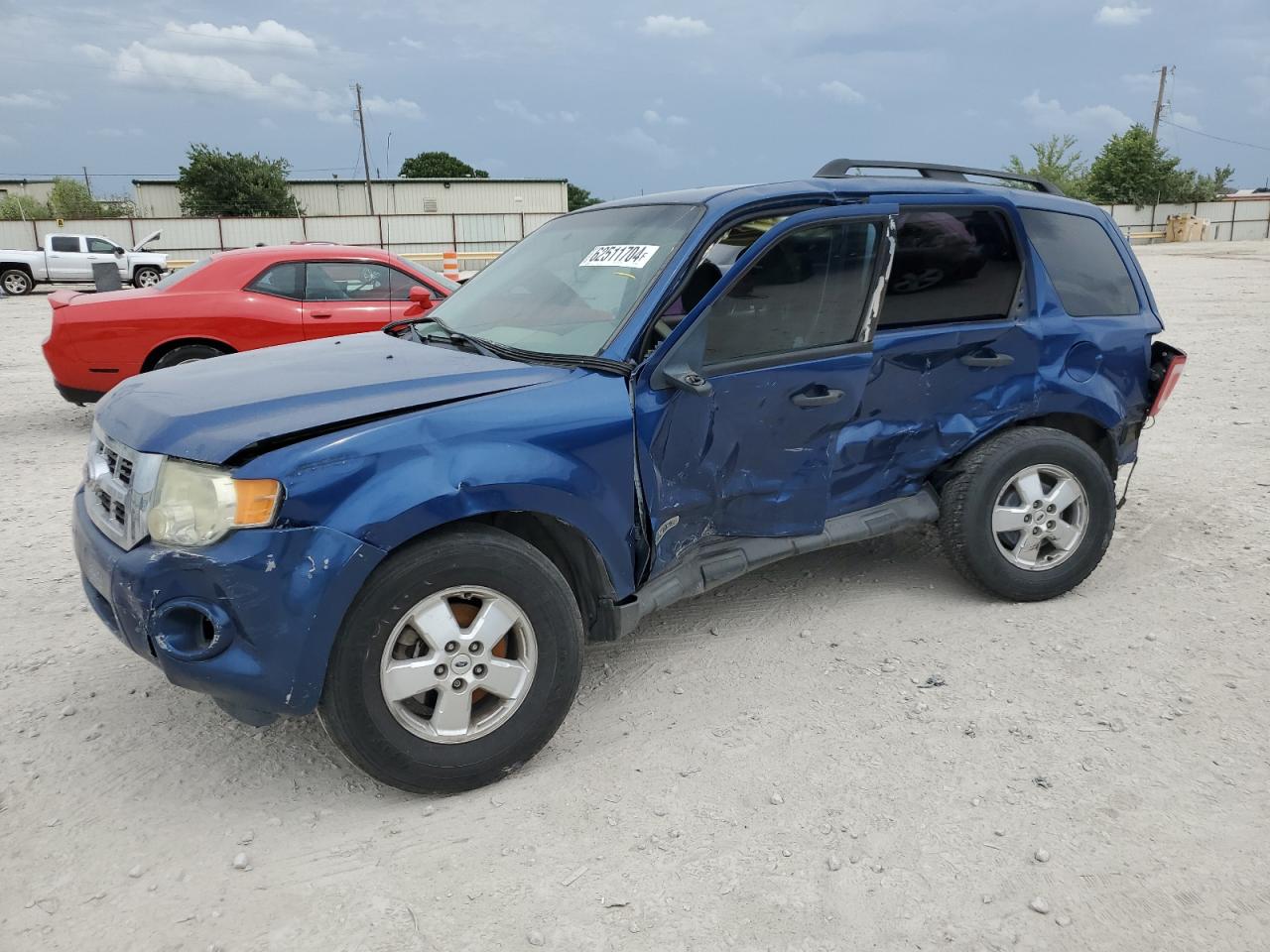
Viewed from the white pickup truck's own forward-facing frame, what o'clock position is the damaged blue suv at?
The damaged blue suv is roughly at 3 o'clock from the white pickup truck.

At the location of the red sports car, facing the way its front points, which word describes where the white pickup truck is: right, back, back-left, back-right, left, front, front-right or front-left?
left

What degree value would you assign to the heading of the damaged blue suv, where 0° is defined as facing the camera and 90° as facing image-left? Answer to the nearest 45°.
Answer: approximately 45°

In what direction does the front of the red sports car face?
to the viewer's right

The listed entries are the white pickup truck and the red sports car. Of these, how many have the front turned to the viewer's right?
2

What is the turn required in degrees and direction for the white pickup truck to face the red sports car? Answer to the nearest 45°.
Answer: approximately 90° to its right

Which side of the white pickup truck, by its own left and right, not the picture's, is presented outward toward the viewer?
right

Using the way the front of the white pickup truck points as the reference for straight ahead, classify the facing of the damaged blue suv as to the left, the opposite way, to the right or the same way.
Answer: the opposite way
